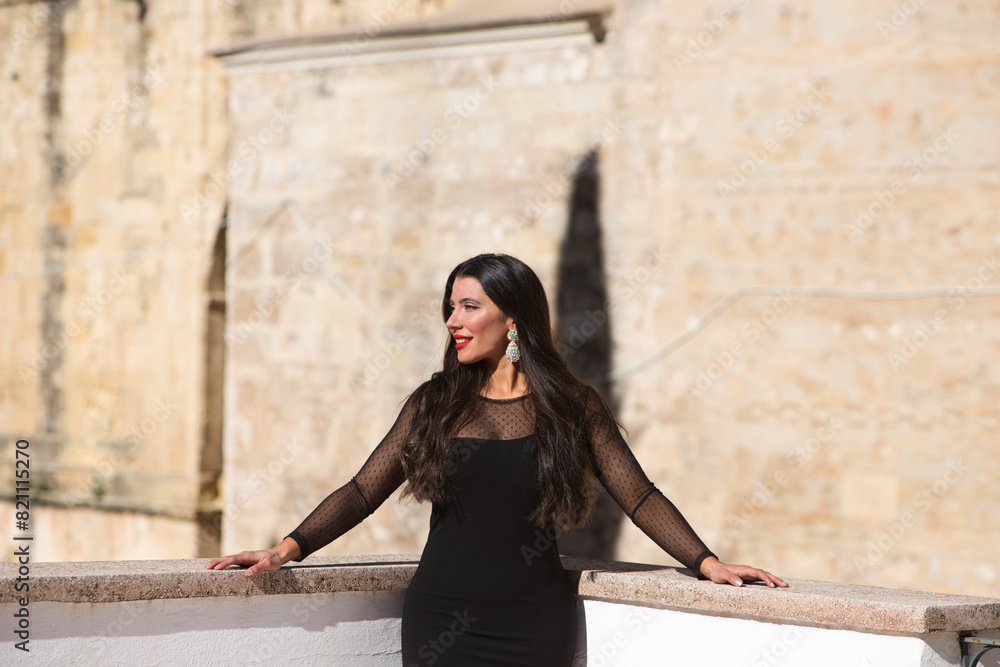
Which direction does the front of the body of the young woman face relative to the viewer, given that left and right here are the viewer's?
facing the viewer
